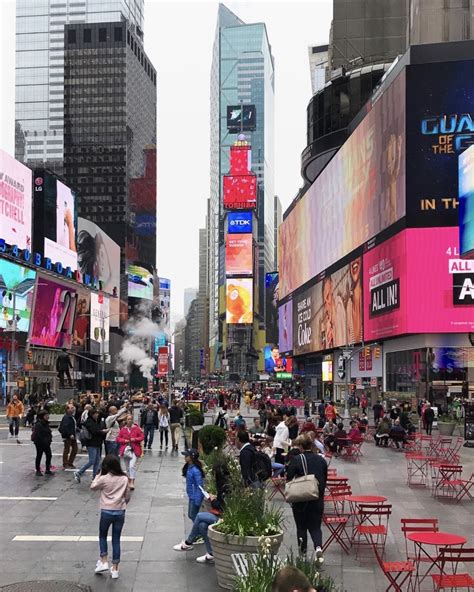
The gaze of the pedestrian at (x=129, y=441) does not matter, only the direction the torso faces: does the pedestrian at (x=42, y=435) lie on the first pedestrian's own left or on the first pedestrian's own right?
on the first pedestrian's own right

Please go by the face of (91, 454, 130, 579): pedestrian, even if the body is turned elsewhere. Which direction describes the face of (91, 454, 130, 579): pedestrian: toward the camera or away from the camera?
away from the camera

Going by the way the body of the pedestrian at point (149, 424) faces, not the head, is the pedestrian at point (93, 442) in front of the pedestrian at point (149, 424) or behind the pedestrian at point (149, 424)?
in front

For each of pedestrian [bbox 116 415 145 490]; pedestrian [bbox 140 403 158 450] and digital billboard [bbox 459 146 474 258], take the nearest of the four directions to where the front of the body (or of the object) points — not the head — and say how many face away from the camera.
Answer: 0

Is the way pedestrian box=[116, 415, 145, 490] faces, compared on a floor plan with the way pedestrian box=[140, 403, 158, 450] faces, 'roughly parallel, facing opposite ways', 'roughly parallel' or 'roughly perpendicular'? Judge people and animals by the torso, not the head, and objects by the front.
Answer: roughly parallel

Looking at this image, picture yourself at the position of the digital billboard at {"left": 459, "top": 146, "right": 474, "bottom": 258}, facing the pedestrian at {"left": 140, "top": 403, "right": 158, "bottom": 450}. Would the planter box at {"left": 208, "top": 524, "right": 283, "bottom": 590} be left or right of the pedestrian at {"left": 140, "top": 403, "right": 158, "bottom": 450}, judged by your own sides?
left

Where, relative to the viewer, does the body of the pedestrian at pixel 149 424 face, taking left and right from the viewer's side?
facing the viewer

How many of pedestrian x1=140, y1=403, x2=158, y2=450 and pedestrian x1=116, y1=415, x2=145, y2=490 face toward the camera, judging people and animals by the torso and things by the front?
2

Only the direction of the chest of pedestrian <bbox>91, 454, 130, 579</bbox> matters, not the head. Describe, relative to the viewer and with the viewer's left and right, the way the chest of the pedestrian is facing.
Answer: facing away from the viewer and to the left of the viewer

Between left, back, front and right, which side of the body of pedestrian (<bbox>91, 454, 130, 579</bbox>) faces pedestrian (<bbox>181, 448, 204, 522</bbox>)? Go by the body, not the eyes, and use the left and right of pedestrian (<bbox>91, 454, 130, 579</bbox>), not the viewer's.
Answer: right

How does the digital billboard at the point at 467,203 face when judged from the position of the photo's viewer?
facing the viewer and to the left of the viewer
